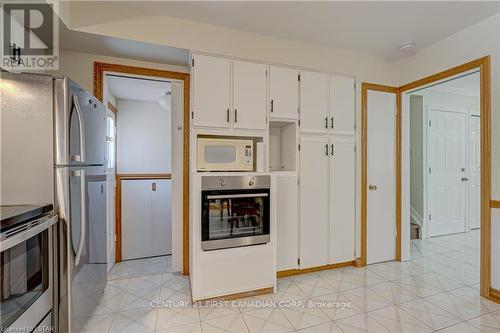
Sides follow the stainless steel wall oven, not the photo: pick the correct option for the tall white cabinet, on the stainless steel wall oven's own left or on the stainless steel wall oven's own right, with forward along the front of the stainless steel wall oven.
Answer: on the stainless steel wall oven's own left

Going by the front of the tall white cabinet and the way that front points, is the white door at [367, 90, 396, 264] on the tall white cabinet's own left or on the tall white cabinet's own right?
on the tall white cabinet's own left

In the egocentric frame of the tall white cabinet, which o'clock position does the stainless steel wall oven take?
The stainless steel wall oven is roughly at 3 o'clock from the tall white cabinet.

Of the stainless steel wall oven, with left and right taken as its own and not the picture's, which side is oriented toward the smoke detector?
left

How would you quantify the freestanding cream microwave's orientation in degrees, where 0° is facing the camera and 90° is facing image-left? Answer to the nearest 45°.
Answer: approximately 0°

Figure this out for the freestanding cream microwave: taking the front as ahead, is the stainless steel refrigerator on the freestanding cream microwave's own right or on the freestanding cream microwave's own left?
on the freestanding cream microwave's own right

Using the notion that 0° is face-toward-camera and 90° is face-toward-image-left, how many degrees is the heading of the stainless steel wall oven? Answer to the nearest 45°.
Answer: approximately 0°

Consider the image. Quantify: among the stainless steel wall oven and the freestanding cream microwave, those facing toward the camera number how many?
2
